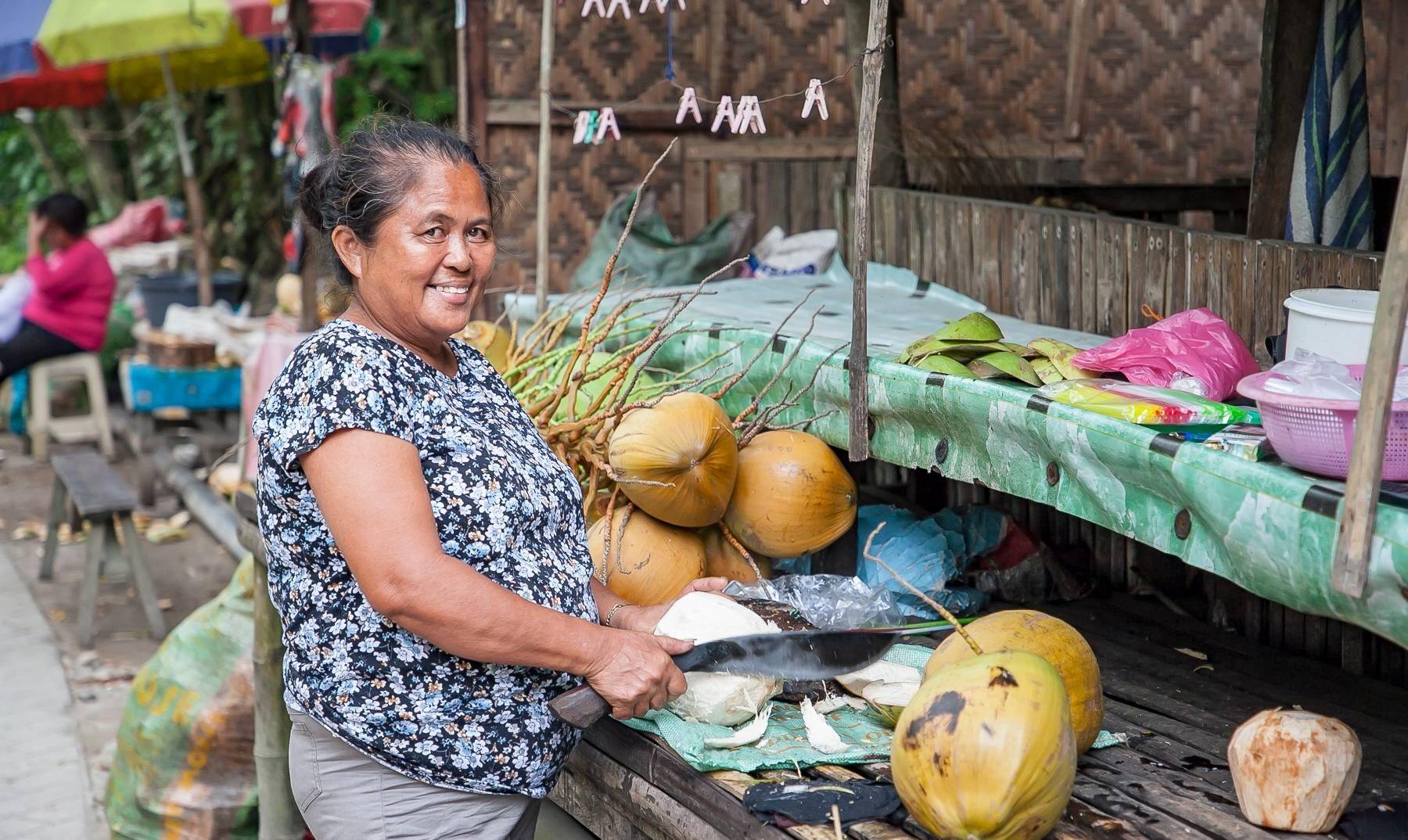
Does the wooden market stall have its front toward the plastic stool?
no

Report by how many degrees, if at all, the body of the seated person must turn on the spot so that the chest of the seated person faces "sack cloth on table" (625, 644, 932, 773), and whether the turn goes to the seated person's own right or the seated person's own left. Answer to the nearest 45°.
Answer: approximately 90° to the seated person's own left

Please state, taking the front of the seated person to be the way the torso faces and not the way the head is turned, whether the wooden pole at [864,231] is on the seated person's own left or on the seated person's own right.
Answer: on the seated person's own left

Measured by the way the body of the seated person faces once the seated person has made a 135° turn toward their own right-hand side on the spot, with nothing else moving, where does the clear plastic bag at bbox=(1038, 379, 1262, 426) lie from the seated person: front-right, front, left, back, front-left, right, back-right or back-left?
back-right

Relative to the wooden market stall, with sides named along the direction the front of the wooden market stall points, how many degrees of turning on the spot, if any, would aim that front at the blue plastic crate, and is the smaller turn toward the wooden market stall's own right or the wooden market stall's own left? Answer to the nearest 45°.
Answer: approximately 90° to the wooden market stall's own right

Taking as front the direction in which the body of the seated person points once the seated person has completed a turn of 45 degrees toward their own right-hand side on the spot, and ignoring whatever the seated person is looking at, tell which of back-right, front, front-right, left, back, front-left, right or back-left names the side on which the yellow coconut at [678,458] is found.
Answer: back-left

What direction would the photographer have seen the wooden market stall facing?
facing the viewer and to the left of the viewer

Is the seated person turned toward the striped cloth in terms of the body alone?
no

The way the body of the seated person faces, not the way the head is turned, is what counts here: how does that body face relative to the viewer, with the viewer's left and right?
facing to the left of the viewer

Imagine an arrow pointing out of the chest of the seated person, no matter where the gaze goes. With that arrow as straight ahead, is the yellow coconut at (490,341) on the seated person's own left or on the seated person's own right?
on the seated person's own left

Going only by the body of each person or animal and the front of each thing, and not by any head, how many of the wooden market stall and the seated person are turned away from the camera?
0

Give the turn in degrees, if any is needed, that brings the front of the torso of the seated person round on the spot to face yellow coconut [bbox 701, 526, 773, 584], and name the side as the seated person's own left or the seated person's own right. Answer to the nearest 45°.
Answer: approximately 90° to the seated person's own left

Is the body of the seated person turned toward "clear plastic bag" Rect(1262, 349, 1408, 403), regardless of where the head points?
no

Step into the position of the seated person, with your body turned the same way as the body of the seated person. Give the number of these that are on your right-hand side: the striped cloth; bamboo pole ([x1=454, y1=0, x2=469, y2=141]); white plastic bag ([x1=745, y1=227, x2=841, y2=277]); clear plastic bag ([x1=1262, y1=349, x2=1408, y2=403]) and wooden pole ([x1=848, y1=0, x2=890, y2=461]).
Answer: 0

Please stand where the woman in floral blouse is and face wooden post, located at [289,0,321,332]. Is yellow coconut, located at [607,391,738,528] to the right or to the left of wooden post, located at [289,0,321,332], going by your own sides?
right
